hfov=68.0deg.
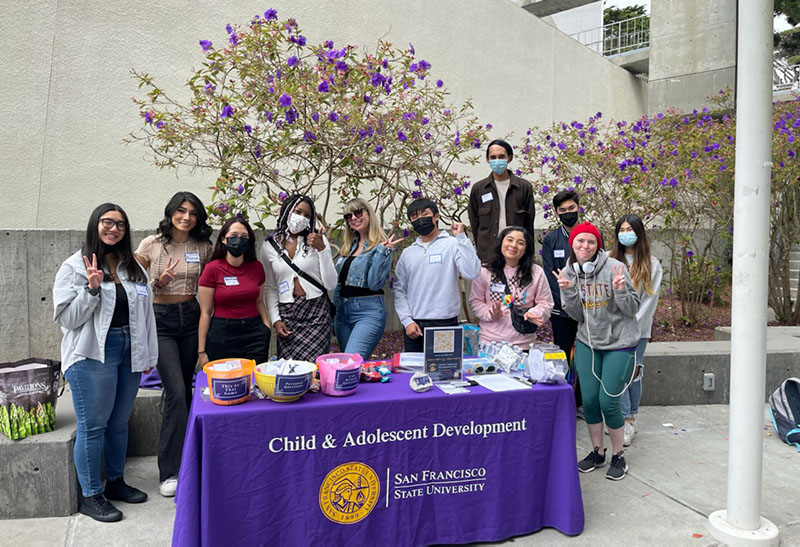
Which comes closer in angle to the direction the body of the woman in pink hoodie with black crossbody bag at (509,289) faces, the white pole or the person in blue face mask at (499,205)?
the white pole

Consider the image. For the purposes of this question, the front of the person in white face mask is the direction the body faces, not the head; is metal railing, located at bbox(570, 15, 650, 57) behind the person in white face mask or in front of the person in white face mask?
behind

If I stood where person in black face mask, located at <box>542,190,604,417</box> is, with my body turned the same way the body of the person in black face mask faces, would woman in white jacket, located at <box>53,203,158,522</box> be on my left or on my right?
on my right

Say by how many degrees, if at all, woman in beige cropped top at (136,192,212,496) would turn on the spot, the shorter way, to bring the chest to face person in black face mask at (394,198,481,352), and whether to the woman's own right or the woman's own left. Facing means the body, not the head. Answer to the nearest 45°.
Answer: approximately 90° to the woman's own left

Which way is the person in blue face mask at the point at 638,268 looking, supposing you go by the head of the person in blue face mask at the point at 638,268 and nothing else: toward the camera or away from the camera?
toward the camera

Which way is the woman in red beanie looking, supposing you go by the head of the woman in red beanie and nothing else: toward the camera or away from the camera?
toward the camera

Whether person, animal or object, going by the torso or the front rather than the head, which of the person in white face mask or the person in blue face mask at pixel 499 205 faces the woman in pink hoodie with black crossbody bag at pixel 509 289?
the person in blue face mask

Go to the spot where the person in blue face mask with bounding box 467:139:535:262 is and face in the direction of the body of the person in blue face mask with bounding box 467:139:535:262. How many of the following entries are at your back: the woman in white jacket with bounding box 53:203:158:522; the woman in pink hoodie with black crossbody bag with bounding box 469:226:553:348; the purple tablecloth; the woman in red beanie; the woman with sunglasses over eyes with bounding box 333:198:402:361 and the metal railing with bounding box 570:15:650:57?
1

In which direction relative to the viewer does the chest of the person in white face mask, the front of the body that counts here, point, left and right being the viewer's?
facing the viewer

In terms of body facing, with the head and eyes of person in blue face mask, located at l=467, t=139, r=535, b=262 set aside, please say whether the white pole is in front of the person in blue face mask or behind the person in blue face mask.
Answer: in front

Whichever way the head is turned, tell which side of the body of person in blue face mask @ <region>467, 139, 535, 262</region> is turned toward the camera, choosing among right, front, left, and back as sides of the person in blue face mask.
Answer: front

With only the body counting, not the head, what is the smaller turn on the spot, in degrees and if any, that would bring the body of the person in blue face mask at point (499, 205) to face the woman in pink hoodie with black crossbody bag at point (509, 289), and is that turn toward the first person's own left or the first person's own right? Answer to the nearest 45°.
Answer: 0° — they already face them
